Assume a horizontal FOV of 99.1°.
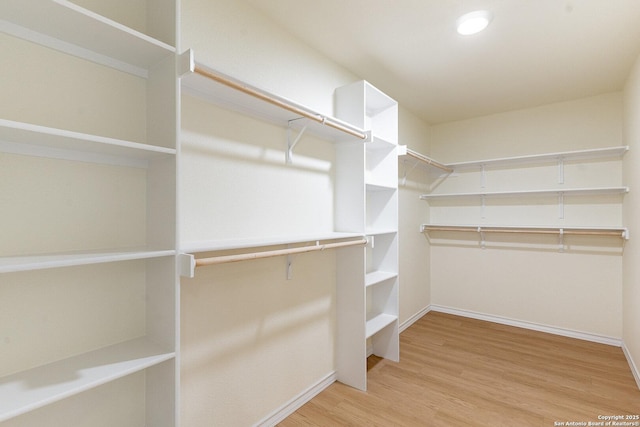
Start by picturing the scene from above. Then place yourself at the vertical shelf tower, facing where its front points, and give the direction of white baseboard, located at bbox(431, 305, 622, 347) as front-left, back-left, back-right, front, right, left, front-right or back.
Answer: left

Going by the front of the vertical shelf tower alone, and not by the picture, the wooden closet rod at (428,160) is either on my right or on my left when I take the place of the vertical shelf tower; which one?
on my left

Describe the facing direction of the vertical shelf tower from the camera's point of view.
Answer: facing the viewer and to the right of the viewer

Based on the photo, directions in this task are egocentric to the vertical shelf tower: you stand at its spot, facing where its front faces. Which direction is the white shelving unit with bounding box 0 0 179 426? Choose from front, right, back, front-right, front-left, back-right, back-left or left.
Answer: right

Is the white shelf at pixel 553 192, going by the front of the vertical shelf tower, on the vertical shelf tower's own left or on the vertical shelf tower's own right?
on the vertical shelf tower's own left

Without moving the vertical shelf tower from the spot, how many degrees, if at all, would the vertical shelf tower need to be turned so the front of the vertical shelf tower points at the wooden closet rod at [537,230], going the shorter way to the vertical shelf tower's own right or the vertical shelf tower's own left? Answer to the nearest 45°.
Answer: approximately 90° to the vertical shelf tower's own left

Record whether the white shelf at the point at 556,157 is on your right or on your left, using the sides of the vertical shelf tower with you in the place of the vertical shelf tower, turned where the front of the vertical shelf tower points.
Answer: on your left
